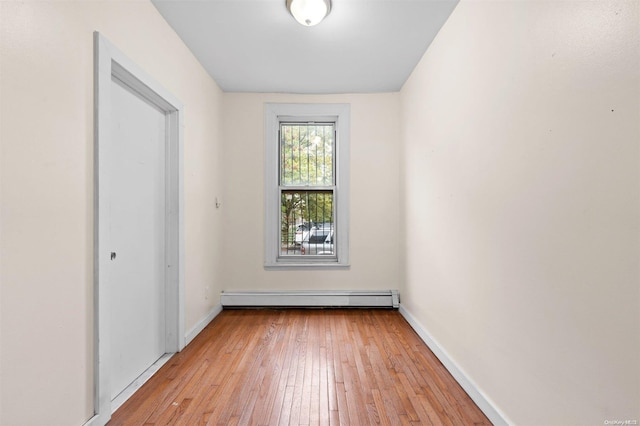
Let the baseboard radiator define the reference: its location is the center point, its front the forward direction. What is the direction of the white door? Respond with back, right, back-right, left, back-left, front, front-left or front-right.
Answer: front-right

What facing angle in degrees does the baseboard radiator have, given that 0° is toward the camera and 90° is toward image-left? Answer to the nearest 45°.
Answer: approximately 0°
